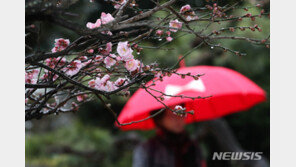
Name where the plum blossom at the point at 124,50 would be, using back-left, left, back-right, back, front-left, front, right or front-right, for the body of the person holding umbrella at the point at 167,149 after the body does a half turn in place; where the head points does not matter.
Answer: back-left

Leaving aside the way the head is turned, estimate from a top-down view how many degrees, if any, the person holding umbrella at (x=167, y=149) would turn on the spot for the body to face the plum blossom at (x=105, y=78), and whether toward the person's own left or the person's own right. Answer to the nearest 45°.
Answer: approximately 45° to the person's own right

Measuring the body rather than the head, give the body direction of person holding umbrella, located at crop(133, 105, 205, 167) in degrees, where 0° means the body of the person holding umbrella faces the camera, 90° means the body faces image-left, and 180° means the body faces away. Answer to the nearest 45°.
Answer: approximately 315°

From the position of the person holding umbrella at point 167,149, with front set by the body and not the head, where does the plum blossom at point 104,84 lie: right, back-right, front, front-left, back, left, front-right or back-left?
front-right

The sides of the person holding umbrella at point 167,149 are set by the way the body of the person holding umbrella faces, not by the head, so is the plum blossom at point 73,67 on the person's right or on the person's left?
on the person's right
